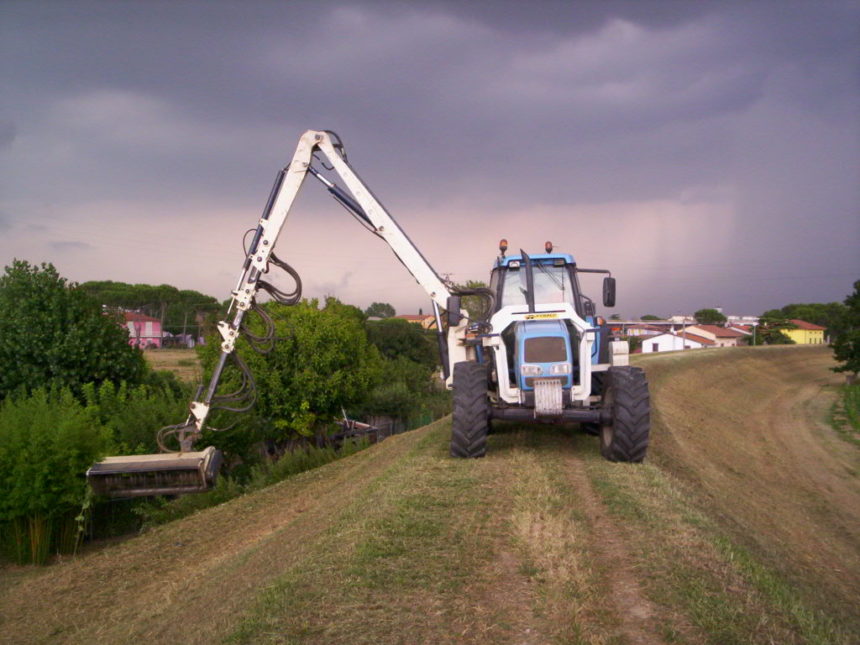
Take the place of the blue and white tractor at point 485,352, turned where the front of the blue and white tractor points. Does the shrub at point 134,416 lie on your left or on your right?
on your right

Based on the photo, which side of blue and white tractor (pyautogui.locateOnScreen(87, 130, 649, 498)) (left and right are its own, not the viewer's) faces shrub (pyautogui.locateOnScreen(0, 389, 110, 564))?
right

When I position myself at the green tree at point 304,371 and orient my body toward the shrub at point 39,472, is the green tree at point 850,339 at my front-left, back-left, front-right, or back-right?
back-left

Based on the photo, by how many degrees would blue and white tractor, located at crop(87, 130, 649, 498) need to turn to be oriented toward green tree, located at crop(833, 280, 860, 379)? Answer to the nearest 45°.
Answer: approximately 135° to its left

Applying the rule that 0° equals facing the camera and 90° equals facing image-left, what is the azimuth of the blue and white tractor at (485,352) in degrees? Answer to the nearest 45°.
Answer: approximately 0°

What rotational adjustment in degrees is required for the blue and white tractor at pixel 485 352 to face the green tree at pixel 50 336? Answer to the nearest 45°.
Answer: approximately 135° to its right
